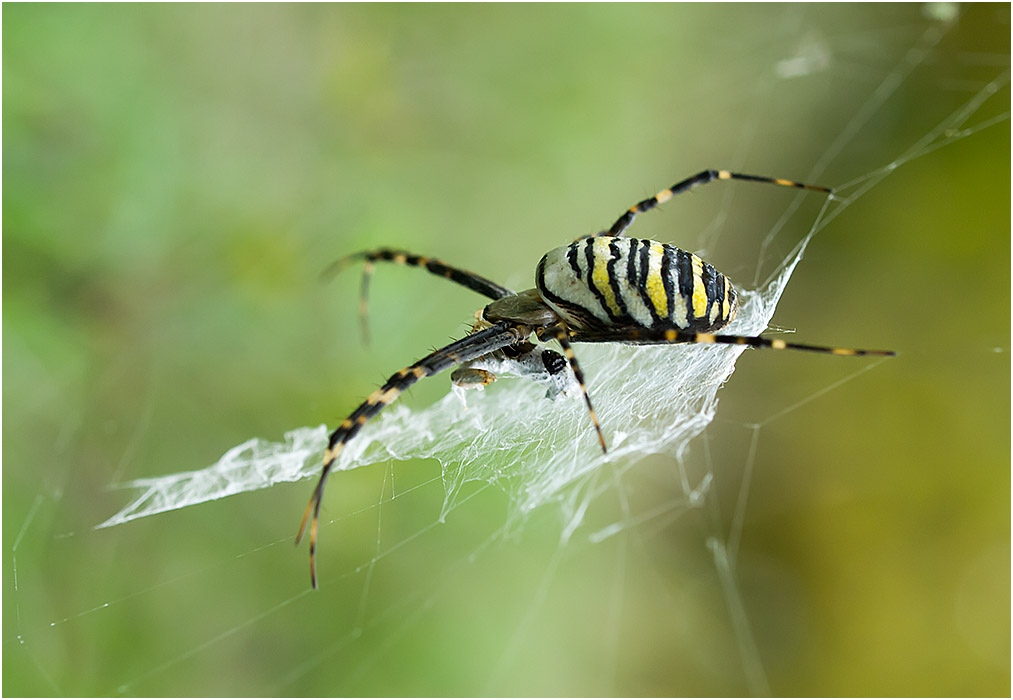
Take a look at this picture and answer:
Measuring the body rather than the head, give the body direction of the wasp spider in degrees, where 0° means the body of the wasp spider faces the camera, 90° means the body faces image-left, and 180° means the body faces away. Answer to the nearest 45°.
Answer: approximately 90°
